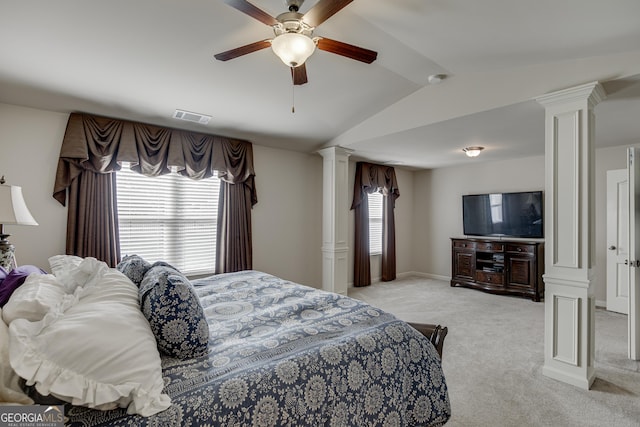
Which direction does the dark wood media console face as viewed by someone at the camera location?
facing the viewer and to the left of the viewer

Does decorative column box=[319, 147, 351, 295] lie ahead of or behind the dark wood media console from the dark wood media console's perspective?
ahead

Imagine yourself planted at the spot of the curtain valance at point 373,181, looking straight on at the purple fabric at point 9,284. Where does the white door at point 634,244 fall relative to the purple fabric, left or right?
left

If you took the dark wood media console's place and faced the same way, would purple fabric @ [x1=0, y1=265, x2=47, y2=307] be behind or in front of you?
in front

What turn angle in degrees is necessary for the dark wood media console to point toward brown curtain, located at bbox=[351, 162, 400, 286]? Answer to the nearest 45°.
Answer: approximately 45° to its right
